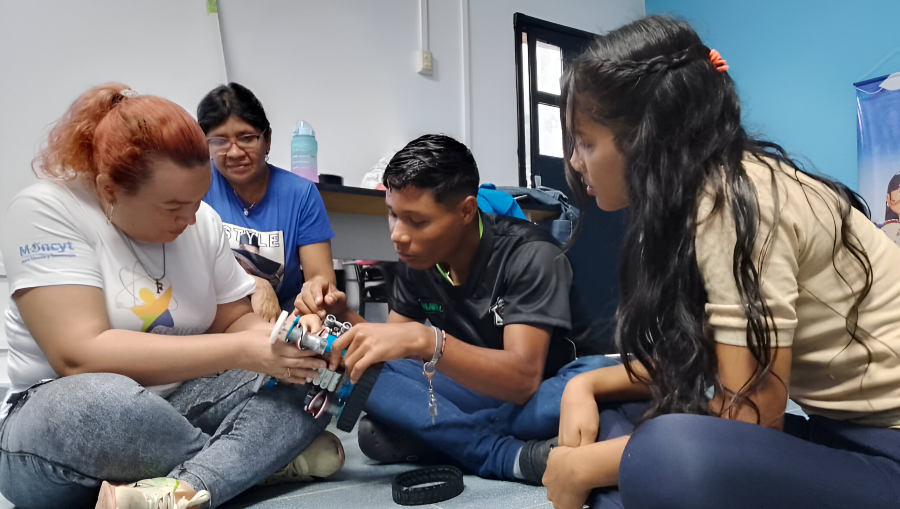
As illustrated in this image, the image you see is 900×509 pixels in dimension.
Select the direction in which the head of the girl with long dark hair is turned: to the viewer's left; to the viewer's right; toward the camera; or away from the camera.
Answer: to the viewer's left

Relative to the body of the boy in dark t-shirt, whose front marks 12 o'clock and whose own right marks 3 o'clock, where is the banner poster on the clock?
The banner poster is roughly at 6 o'clock from the boy in dark t-shirt.

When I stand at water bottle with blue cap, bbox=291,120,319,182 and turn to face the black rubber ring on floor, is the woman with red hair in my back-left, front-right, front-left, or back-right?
front-right

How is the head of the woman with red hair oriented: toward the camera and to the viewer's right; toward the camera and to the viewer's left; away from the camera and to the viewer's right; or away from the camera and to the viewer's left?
toward the camera and to the viewer's right

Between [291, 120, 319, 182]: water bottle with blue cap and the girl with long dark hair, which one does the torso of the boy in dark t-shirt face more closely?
the girl with long dark hair

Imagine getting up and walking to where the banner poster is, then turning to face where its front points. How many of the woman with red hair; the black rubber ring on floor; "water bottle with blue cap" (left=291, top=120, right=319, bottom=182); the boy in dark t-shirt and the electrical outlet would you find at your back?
0

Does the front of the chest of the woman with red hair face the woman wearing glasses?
no

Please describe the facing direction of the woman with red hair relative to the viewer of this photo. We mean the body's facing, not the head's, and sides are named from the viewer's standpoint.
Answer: facing the viewer and to the right of the viewer

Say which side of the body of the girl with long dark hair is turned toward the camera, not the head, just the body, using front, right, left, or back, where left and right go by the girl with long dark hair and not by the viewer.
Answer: left

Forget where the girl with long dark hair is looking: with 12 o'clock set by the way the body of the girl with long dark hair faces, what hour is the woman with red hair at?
The woman with red hair is roughly at 12 o'clock from the girl with long dark hair.

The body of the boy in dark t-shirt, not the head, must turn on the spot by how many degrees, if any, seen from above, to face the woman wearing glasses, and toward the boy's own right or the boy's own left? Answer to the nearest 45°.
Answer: approximately 90° to the boy's own right

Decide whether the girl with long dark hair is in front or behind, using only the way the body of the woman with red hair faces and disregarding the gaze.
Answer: in front

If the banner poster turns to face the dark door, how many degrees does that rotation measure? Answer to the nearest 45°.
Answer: approximately 45° to its right

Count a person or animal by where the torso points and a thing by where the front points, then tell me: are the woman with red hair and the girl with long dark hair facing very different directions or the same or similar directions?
very different directions

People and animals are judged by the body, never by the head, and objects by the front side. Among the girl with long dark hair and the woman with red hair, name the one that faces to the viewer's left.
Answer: the girl with long dark hair

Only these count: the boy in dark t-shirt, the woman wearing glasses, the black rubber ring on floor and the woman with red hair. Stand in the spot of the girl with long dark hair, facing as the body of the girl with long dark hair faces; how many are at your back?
0

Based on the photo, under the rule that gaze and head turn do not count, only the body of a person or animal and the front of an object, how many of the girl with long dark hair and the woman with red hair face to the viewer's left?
1

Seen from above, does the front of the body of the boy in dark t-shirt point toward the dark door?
no

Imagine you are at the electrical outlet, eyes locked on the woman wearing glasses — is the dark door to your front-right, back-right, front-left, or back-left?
back-left

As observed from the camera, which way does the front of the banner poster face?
facing the viewer and to the left of the viewer
